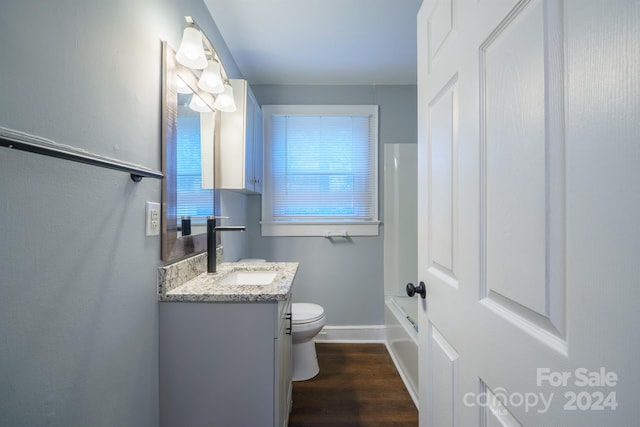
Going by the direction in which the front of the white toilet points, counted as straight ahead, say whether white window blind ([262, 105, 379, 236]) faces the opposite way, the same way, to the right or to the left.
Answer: to the right

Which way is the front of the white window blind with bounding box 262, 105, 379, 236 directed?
toward the camera

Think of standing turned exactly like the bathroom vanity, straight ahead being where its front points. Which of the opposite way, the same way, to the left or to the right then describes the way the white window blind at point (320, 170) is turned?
to the right

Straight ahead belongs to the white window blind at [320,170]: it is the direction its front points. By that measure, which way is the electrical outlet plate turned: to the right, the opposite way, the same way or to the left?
to the left

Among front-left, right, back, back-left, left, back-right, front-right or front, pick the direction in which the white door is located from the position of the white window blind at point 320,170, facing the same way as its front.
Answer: front

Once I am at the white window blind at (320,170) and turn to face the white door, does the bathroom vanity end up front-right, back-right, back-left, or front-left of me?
front-right

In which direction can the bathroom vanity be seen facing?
to the viewer's right

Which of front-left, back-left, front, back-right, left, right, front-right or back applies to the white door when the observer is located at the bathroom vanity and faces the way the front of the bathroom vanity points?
front-right

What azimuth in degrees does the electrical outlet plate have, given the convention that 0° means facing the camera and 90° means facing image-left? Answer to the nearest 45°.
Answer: approximately 315°

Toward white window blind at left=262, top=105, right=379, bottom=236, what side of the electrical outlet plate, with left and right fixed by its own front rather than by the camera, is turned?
left

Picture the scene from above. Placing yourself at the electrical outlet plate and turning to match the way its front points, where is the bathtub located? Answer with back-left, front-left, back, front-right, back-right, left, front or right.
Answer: front-left

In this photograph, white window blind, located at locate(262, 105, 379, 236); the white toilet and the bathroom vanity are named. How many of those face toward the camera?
1

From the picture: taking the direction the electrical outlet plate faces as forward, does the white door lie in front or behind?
in front
